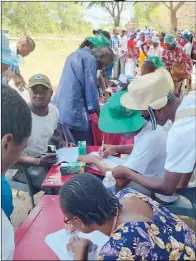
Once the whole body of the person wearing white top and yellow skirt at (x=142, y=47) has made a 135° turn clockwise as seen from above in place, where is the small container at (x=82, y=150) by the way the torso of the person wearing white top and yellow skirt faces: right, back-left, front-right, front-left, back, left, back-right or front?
back-left

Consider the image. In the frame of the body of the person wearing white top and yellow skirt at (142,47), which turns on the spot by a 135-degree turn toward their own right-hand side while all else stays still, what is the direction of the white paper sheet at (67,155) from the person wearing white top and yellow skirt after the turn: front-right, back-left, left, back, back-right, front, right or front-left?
back-left

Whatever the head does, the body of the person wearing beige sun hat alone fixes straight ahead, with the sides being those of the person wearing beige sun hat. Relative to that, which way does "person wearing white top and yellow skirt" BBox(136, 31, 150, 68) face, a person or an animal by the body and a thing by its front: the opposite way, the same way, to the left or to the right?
to the left

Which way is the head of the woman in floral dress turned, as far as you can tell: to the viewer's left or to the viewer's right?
to the viewer's left

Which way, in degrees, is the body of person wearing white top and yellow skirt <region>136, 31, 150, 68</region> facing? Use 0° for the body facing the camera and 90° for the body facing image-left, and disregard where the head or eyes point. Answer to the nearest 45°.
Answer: approximately 0°

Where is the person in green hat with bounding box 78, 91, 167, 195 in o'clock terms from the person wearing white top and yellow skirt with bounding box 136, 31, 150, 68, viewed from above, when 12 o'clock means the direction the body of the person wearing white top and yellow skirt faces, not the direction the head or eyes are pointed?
The person in green hat is roughly at 12 o'clock from the person wearing white top and yellow skirt.

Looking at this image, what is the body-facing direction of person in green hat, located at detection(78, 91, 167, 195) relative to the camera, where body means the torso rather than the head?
to the viewer's left

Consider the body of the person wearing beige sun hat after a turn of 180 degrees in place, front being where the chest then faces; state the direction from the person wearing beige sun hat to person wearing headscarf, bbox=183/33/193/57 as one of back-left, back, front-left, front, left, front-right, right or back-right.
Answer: left

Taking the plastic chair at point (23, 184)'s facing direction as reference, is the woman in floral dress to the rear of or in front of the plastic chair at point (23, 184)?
in front

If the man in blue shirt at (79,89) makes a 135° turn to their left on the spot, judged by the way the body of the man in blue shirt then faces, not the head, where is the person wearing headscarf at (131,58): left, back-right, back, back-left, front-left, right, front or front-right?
front-right

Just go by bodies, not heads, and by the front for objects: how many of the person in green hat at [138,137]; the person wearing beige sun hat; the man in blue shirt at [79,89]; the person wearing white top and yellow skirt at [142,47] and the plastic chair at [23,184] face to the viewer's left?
2
